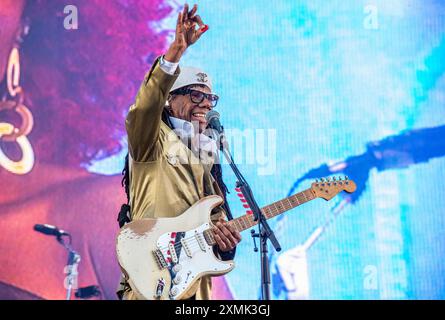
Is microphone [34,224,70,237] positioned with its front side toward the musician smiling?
no

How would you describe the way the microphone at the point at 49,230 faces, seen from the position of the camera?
facing to the left of the viewer

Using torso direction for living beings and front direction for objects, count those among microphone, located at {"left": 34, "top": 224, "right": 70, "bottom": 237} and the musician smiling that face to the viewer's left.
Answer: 1

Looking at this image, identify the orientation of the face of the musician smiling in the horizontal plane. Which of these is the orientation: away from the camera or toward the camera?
toward the camera

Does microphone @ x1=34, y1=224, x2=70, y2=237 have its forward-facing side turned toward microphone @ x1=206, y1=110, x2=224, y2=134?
no

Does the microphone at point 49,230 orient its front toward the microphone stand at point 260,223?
no

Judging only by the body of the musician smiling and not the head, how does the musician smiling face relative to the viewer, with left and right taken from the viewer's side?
facing the viewer and to the right of the viewer

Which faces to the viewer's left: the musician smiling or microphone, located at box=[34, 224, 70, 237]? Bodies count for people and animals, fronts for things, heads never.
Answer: the microphone
